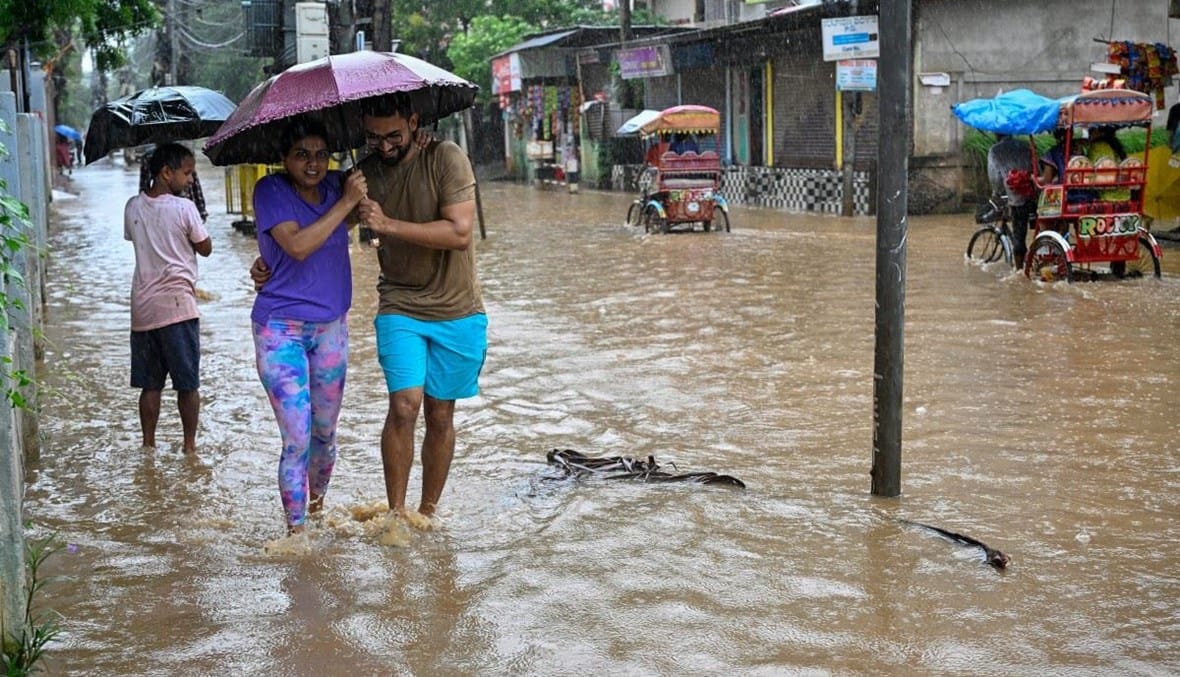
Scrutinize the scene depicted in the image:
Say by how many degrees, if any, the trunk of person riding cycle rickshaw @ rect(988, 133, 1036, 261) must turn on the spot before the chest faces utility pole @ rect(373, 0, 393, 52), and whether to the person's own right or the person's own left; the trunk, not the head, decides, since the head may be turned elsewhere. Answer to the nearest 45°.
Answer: approximately 45° to the person's own left

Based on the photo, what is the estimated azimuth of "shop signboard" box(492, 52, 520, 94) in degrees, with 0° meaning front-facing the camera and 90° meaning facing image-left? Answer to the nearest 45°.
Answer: approximately 45°

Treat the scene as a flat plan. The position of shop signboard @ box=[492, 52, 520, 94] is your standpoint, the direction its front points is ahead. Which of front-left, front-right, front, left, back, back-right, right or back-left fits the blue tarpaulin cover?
front-left

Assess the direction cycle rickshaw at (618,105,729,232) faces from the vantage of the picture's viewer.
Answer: facing away from the viewer and to the left of the viewer

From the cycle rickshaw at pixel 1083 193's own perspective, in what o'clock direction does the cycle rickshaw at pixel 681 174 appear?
the cycle rickshaw at pixel 681 174 is roughly at 12 o'clock from the cycle rickshaw at pixel 1083 193.

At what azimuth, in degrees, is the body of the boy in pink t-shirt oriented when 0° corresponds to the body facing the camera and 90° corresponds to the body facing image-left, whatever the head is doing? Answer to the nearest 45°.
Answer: approximately 225°

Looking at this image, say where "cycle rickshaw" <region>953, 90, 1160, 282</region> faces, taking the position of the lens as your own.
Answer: facing away from the viewer and to the left of the viewer

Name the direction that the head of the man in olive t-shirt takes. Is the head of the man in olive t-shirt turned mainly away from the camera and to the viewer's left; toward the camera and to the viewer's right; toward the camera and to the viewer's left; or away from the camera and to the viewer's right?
toward the camera and to the viewer's left

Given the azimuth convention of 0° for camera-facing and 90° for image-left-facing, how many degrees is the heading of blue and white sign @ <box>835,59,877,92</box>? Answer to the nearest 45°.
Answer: approximately 0°
